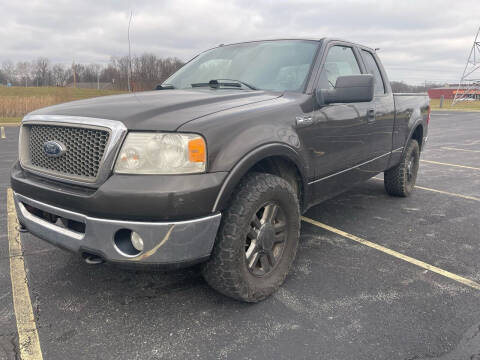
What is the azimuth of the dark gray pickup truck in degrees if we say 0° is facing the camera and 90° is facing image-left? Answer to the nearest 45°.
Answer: approximately 45°

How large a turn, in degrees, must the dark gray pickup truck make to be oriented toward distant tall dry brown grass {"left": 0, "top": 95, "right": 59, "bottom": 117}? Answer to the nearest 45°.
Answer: approximately 90° to its right
